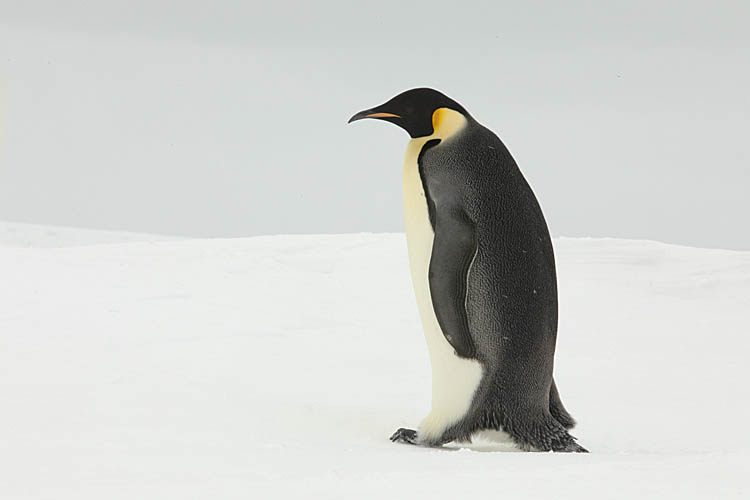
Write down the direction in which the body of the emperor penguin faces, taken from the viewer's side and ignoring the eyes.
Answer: to the viewer's left
